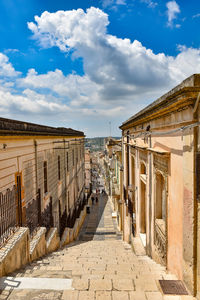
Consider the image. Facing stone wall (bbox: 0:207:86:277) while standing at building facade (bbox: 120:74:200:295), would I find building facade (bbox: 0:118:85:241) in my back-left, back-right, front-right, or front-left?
front-right

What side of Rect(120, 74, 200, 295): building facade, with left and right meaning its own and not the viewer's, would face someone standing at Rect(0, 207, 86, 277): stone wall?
front

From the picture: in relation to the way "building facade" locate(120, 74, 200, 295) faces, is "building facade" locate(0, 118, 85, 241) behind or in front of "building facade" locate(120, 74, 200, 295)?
in front

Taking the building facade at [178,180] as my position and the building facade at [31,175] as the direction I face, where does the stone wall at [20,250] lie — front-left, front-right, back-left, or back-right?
front-left

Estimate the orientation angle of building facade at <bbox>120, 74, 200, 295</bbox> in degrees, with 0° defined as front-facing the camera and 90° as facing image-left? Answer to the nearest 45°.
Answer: approximately 90°
